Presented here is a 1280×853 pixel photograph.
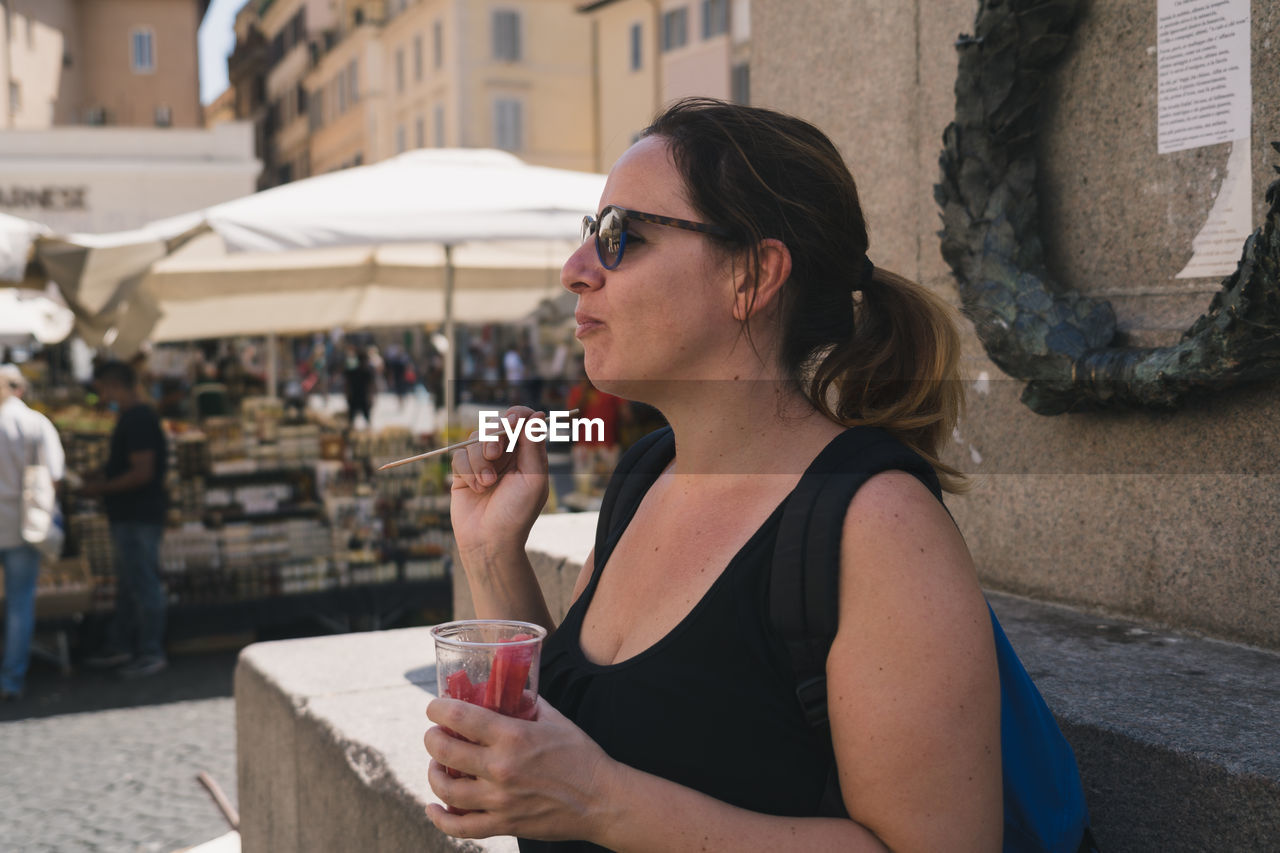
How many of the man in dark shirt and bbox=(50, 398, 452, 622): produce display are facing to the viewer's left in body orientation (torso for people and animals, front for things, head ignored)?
1

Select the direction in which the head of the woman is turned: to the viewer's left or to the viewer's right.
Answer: to the viewer's left

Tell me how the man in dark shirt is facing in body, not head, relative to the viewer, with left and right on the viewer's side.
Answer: facing to the left of the viewer

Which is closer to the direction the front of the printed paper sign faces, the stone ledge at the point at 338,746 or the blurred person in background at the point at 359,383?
the stone ledge

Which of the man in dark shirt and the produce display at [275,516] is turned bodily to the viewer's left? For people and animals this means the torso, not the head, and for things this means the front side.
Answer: the man in dark shirt

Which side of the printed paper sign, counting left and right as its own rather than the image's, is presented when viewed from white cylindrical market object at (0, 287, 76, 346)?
right

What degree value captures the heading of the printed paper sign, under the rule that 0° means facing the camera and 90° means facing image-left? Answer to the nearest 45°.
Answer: approximately 45°

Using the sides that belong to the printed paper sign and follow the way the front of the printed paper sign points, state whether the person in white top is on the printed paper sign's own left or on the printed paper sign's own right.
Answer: on the printed paper sign's own right

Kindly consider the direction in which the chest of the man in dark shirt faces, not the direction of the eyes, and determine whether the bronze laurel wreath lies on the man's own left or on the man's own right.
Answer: on the man's own left

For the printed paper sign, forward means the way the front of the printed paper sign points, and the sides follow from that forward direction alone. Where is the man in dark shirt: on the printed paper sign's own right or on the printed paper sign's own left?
on the printed paper sign's own right

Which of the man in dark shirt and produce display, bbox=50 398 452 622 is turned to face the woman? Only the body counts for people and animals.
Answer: the produce display
